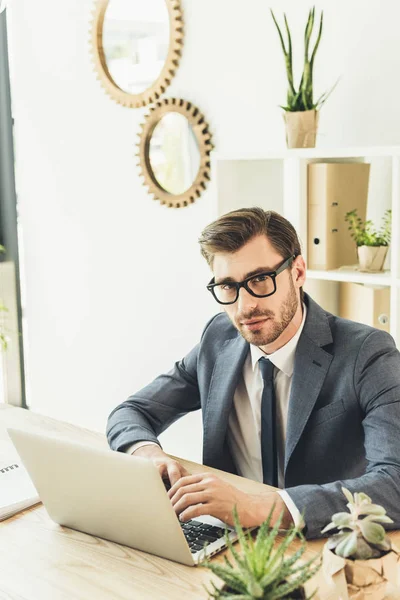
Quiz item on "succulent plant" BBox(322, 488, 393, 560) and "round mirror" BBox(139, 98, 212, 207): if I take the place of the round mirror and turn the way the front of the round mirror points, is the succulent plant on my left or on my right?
on my left

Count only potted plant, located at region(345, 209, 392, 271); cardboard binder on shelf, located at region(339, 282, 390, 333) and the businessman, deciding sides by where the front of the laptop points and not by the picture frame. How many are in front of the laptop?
3

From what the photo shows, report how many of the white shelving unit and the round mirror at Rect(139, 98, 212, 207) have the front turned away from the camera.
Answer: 0

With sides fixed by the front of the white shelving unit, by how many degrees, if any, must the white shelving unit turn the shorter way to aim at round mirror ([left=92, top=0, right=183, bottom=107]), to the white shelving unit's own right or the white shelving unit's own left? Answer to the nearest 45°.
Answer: approximately 90° to the white shelving unit's own right

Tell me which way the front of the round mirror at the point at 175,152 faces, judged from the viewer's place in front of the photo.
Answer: facing the viewer and to the left of the viewer

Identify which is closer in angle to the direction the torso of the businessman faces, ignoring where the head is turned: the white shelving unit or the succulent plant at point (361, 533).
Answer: the succulent plant

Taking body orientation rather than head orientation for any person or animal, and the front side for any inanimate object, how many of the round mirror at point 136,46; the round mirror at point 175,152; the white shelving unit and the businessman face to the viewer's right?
0

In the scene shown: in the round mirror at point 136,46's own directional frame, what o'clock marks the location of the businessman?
The businessman is roughly at 10 o'clock from the round mirror.

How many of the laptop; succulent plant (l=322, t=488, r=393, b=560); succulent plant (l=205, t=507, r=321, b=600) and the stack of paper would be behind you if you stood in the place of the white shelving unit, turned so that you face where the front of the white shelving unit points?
0

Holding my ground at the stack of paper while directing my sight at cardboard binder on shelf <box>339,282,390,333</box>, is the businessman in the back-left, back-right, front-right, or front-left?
front-right

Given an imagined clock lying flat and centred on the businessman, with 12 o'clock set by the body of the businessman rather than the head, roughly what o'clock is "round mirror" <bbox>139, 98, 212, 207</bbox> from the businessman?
The round mirror is roughly at 4 o'clock from the businessman.

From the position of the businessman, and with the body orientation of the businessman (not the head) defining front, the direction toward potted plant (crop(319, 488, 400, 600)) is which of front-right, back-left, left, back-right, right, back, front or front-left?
front-left

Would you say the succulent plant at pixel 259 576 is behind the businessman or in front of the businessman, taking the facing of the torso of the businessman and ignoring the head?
in front

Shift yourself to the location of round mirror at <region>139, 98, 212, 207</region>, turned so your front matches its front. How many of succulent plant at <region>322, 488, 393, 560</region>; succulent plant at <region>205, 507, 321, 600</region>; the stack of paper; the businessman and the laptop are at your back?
0

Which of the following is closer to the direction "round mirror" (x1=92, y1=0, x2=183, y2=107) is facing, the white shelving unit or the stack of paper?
the stack of paper

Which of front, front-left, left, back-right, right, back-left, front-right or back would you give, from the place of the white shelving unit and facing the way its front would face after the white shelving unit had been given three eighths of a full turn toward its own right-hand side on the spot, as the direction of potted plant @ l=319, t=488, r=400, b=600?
back

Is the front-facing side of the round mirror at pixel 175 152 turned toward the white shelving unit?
no

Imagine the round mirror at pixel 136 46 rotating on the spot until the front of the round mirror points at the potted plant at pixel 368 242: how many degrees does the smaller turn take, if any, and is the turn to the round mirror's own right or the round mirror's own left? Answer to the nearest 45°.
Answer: approximately 90° to the round mirror's own left

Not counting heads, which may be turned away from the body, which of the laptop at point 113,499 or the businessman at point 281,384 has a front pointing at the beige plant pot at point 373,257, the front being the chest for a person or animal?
the laptop

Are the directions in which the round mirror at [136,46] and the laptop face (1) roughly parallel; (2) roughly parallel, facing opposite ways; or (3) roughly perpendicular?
roughly parallel, facing opposite ways

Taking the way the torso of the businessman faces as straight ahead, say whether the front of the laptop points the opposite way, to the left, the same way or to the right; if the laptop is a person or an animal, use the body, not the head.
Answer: the opposite way
